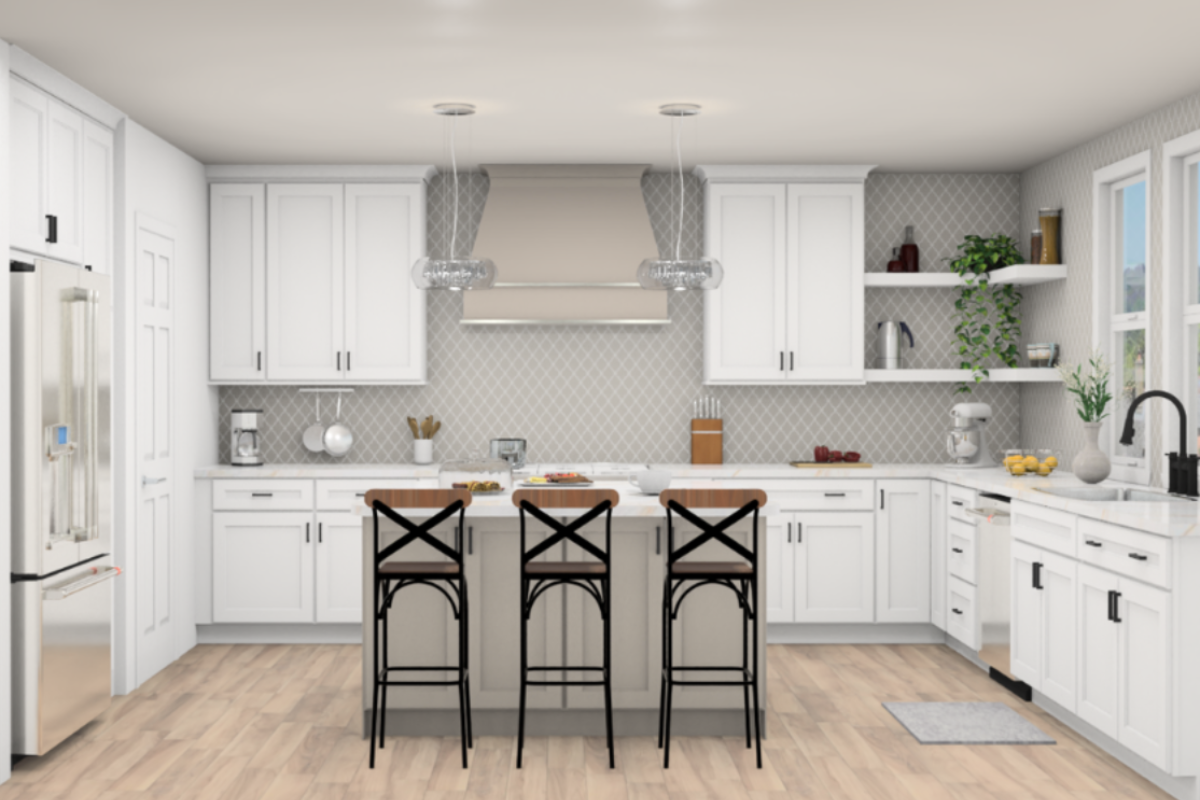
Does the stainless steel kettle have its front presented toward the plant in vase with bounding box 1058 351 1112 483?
no

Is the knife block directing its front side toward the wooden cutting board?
no

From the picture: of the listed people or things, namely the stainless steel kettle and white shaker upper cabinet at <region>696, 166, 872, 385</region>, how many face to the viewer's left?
1

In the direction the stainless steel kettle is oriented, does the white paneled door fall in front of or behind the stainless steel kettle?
in front

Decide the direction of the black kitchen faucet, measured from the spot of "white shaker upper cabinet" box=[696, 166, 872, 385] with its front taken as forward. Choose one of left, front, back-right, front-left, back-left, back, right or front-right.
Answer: front-left

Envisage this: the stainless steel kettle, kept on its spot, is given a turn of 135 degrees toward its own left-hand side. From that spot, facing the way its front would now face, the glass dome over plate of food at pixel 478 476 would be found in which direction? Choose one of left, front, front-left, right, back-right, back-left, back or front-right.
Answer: right

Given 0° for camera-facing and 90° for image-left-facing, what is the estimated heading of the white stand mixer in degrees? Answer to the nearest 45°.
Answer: approximately 45°

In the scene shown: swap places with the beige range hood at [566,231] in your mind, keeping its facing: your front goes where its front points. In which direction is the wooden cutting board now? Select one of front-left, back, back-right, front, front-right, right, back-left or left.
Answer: left

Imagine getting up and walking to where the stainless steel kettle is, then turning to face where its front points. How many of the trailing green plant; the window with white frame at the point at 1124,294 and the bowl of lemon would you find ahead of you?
0

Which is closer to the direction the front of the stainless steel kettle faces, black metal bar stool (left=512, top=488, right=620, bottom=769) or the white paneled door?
the white paneled door

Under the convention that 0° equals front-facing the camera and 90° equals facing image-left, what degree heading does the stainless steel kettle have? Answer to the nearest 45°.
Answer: approximately 90°

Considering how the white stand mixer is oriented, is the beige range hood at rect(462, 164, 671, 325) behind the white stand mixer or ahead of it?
ahead

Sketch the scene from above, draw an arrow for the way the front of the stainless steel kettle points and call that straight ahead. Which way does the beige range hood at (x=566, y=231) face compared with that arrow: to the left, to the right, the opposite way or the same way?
to the left

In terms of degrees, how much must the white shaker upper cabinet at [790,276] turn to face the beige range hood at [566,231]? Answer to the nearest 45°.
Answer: approximately 90° to its right

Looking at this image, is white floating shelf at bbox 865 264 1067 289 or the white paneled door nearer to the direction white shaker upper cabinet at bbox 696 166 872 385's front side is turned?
the white paneled door

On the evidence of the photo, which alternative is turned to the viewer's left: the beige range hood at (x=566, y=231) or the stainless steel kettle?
the stainless steel kettle

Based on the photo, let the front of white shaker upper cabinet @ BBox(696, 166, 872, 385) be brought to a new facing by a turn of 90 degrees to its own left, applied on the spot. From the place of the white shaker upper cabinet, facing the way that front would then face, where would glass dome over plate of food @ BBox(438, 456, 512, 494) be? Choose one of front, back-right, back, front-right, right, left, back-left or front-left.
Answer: back-right

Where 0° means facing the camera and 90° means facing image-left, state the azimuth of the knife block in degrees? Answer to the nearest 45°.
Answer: approximately 0°

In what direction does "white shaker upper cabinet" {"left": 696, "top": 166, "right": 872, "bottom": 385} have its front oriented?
toward the camera

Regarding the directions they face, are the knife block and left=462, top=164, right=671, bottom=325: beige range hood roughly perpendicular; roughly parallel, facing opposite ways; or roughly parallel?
roughly parallel
